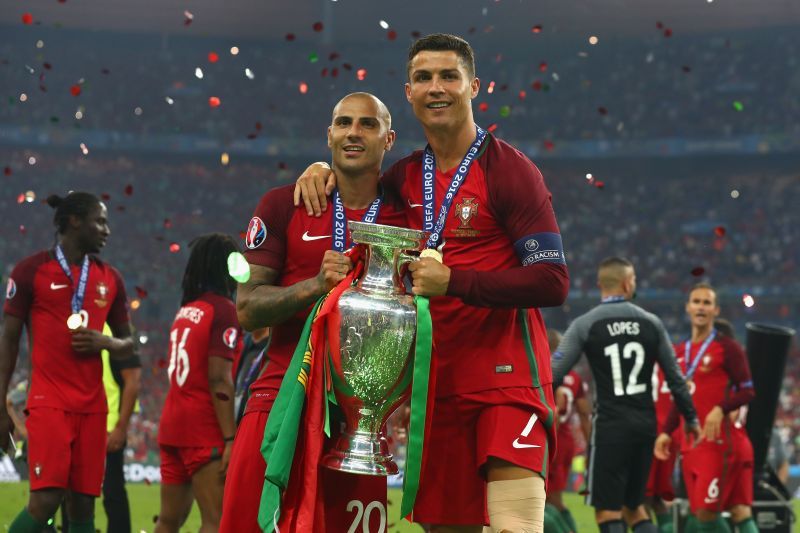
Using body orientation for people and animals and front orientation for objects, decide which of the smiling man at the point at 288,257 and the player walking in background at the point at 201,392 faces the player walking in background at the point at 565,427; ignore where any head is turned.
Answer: the player walking in background at the point at 201,392

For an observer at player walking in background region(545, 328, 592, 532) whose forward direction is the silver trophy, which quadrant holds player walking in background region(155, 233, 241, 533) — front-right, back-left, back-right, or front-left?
front-right

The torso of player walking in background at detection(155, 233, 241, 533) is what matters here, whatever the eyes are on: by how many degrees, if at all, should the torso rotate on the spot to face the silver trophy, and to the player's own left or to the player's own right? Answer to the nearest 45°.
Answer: approximately 135° to the player's own right

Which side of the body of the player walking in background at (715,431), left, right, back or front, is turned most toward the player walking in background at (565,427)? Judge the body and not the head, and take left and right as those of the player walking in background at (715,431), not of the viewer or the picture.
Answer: right

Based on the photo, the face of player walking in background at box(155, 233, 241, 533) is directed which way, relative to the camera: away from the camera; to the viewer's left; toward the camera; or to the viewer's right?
away from the camera

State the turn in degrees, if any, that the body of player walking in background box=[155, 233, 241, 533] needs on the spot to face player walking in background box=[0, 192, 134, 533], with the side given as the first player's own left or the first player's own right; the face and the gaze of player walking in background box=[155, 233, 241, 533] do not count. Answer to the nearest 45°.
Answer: approximately 135° to the first player's own left

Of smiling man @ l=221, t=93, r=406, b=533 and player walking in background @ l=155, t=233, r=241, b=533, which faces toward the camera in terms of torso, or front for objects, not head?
the smiling man

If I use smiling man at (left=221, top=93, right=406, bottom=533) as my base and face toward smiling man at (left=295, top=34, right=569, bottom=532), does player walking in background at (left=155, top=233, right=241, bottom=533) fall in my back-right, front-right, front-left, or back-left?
back-left

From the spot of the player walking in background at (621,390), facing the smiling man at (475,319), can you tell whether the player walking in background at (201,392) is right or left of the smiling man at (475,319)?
right

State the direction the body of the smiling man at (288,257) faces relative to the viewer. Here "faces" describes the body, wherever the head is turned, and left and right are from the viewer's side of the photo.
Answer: facing the viewer

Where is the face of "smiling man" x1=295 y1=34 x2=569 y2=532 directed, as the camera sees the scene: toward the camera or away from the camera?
toward the camera

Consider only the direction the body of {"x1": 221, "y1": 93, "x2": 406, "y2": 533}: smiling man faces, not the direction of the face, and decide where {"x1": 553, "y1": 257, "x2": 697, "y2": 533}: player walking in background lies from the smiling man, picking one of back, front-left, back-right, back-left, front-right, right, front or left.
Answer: back-left

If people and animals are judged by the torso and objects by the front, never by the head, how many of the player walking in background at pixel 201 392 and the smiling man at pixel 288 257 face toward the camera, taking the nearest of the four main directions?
1

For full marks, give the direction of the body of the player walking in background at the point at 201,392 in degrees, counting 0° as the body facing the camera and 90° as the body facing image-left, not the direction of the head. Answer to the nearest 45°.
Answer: approximately 225°

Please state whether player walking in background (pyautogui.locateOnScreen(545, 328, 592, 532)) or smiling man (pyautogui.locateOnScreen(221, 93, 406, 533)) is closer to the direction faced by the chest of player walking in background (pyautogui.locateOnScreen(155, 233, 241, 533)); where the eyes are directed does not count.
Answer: the player walking in background
